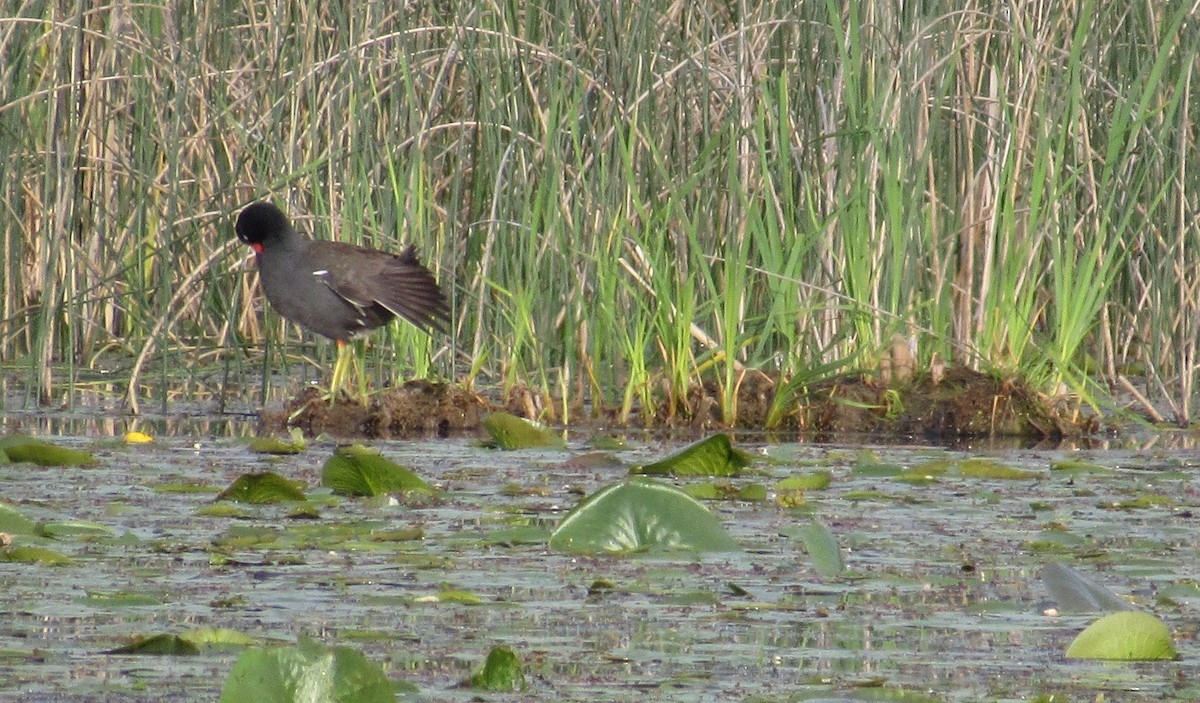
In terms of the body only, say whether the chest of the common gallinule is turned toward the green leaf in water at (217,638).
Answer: no

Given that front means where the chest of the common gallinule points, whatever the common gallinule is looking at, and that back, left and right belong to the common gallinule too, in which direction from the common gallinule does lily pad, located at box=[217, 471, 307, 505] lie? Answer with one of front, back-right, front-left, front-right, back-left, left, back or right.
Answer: left

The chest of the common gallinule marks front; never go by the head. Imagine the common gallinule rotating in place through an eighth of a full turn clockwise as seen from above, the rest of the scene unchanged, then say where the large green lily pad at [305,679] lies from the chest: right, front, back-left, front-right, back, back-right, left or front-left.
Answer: back-left

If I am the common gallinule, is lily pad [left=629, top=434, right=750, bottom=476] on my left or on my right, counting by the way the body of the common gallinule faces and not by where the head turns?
on my left

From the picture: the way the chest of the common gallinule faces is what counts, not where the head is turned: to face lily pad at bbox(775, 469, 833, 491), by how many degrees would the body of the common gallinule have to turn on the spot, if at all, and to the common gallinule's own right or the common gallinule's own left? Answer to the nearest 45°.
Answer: approximately 135° to the common gallinule's own left

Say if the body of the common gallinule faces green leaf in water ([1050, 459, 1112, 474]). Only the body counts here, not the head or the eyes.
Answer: no

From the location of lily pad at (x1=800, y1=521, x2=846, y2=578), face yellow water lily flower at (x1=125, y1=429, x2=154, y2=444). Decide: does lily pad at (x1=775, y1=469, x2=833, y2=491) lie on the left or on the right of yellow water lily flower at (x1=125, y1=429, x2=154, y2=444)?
right

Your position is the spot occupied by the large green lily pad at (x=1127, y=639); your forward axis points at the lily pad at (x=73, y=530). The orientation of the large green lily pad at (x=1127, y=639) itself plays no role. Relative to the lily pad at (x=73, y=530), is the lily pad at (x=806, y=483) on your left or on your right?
right

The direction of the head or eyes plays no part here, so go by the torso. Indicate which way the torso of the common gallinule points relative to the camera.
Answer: to the viewer's left

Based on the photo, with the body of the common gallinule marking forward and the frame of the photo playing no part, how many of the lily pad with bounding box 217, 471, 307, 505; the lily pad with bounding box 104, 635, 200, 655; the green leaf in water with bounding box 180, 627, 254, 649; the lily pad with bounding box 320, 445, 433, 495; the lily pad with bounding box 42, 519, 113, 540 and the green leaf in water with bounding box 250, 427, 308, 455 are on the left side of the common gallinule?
6

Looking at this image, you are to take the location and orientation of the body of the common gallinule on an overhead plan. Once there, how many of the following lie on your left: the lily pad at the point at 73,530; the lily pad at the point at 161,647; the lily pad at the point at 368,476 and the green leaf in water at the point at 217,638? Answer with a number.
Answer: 4

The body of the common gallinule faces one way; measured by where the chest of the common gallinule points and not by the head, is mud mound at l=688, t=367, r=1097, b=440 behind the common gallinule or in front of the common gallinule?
behind

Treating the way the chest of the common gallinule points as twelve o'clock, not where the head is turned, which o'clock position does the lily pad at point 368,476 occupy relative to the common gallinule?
The lily pad is roughly at 9 o'clock from the common gallinule.

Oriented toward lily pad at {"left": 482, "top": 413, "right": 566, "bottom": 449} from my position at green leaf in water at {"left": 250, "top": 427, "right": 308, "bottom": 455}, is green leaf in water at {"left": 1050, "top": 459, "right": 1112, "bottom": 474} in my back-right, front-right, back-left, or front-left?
front-right

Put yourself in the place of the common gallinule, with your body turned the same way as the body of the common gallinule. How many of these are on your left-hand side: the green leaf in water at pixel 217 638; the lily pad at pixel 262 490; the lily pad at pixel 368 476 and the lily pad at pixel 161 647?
4

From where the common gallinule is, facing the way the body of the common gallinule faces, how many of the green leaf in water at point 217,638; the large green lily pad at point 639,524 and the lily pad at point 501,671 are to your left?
3

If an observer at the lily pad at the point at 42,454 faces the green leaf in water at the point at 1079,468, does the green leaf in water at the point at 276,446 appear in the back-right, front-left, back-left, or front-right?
front-left

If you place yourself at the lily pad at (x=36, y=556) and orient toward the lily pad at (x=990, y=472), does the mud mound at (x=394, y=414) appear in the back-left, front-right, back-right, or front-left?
front-left

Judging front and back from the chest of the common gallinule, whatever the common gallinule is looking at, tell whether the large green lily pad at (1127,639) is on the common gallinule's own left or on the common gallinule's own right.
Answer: on the common gallinule's own left

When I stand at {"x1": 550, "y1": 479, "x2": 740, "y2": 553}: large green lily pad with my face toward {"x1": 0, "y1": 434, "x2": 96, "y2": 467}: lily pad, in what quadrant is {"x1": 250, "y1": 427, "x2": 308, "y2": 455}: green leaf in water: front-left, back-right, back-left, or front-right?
front-right

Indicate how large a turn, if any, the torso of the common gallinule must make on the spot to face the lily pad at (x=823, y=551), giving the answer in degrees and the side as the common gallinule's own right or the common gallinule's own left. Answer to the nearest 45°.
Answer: approximately 90° to the common gallinule's own left
